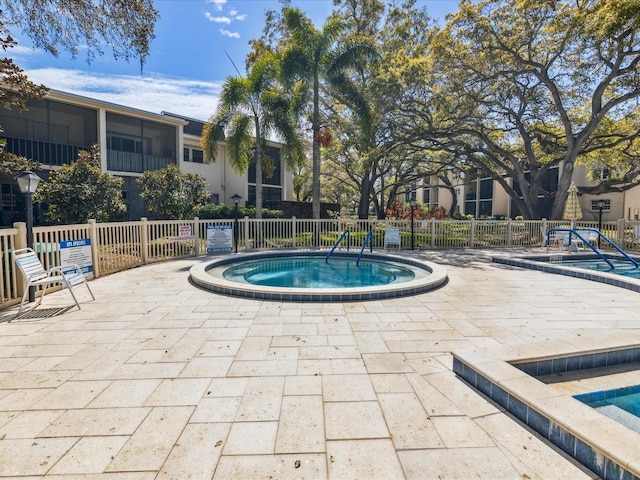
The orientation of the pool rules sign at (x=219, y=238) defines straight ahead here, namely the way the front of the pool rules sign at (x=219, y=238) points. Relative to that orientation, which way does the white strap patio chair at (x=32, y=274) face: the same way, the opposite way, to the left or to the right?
to the left

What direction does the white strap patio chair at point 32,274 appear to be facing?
to the viewer's right

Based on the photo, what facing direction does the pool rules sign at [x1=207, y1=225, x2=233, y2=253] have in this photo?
toward the camera

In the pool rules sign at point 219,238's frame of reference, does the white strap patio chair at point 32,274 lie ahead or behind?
ahead

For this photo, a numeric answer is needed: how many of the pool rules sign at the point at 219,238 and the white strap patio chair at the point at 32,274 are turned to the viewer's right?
1

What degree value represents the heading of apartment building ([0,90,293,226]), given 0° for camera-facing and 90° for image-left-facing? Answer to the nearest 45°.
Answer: approximately 315°

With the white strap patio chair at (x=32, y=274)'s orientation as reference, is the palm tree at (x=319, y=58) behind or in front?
in front

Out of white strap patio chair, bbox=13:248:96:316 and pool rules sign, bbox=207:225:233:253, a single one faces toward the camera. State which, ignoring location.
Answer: the pool rules sign

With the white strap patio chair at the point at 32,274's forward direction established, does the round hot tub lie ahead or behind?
ahead

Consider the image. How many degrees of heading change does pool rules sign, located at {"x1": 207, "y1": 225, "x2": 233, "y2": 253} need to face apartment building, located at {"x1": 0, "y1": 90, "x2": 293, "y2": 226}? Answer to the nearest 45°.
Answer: approximately 135° to its right
